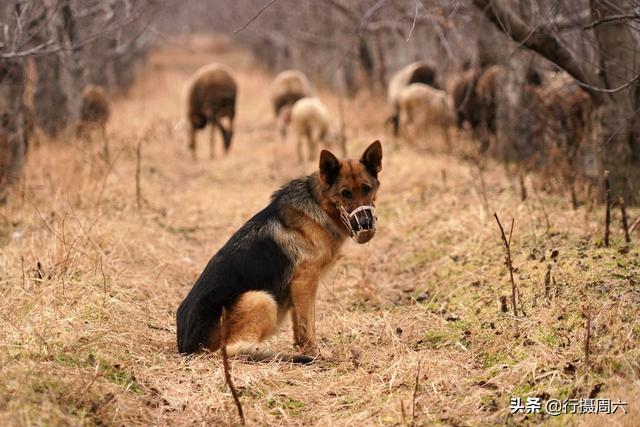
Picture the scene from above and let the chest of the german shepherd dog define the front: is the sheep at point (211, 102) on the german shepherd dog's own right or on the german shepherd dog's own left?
on the german shepherd dog's own left

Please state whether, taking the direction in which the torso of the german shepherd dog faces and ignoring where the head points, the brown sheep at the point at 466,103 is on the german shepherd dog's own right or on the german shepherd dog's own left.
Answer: on the german shepherd dog's own left

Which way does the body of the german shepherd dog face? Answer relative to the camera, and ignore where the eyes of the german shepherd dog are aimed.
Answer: to the viewer's right

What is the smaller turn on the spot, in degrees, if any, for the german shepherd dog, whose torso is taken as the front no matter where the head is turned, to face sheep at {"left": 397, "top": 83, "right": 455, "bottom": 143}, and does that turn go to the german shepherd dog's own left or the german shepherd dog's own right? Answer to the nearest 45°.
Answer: approximately 90° to the german shepherd dog's own left

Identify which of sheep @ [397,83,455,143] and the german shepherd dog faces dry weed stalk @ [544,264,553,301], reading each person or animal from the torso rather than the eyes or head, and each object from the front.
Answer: the german shepherd dog

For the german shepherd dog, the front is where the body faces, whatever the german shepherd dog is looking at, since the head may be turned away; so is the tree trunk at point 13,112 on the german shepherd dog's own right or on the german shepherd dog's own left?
on the german shepherd dog's own left

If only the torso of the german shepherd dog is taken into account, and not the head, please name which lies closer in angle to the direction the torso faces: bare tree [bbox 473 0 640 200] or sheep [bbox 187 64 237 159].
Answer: the bare tree
